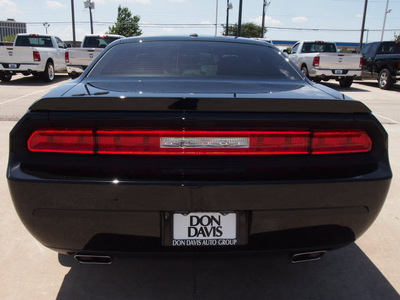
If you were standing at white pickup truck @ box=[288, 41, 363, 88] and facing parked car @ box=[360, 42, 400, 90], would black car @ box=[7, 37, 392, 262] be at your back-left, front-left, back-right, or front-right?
back-right

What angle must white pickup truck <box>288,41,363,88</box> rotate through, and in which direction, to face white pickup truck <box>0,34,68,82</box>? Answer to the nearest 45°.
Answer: approximately 45° to its left

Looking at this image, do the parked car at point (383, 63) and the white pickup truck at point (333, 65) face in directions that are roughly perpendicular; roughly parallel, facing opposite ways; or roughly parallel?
roughly parallel

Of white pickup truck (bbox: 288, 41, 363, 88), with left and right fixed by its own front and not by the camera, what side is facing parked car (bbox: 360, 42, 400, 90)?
right

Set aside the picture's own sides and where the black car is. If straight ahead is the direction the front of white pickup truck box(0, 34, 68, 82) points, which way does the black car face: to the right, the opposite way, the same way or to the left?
the same way

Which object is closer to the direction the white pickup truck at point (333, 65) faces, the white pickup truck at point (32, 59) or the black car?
the white pickup truck

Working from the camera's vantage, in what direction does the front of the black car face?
facing away from the viewer

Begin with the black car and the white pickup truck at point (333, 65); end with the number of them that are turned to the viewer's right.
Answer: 0

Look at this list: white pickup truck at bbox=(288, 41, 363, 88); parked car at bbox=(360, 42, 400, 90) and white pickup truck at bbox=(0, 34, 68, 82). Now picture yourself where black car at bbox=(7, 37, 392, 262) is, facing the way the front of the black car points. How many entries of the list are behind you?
0

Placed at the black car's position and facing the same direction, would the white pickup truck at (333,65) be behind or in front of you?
in front

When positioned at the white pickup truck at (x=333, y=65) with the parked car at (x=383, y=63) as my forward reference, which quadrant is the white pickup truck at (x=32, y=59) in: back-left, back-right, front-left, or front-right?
back-left

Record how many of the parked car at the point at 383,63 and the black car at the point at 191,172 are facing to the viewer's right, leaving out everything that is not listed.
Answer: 0

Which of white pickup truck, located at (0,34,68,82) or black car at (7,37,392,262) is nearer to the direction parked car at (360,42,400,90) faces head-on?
the white pickup truck

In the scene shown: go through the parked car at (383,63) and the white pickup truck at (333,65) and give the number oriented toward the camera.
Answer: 0

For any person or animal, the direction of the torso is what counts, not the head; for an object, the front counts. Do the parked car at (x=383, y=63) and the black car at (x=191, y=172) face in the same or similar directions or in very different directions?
same or similar directions

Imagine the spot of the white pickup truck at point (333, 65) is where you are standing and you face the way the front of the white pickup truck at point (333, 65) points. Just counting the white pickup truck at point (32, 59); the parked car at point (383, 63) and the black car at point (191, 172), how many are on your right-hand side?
1

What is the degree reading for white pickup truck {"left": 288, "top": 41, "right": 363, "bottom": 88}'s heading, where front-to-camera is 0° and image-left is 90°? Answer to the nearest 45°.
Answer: approximately 135°

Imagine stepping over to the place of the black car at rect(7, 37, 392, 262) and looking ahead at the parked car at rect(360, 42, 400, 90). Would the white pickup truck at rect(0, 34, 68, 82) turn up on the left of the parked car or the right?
left

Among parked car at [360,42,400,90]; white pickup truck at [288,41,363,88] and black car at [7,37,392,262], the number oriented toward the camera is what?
0

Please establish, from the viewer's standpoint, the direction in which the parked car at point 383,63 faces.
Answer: facing away from the viewer and to the left of the viewer

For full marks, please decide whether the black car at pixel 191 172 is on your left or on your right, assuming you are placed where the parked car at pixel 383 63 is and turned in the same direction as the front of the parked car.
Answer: on your left

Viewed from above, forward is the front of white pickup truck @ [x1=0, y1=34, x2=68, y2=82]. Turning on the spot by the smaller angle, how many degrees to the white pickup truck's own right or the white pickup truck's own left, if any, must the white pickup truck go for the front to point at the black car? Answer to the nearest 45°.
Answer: approximately 135° to the white pickup truck's own right
